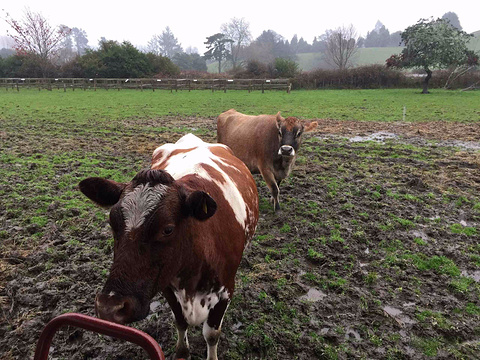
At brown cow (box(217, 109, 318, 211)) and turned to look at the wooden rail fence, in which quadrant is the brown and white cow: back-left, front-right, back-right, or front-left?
back-left

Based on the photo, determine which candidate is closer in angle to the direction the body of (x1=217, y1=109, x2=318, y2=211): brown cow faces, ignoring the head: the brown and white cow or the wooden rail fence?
the brown and white cow

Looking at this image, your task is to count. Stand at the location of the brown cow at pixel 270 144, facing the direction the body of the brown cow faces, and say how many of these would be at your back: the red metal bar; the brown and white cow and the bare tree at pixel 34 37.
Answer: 1

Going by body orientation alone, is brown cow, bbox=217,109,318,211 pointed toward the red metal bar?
no

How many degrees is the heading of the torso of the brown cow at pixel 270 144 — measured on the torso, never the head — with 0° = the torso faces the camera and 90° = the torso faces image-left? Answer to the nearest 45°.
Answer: approximately 315°

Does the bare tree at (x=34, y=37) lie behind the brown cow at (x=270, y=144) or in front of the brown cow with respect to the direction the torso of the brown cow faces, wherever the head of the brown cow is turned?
behind

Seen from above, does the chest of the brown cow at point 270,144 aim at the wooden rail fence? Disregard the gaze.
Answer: no

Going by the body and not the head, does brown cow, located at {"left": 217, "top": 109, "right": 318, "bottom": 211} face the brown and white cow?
no

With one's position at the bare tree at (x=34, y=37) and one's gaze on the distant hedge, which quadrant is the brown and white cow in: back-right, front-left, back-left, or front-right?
front-right

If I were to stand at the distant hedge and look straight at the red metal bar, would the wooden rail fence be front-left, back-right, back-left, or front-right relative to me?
front-right

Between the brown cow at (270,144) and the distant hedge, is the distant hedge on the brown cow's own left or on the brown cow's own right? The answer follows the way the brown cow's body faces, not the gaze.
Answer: on the brown cow's own left

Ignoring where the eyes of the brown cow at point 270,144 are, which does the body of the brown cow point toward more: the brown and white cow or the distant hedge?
the brown and white cow

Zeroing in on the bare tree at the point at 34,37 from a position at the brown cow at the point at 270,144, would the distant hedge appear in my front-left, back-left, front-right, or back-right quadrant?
front-right

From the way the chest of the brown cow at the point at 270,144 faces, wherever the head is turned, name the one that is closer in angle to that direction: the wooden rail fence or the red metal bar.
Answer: the red metal bar
